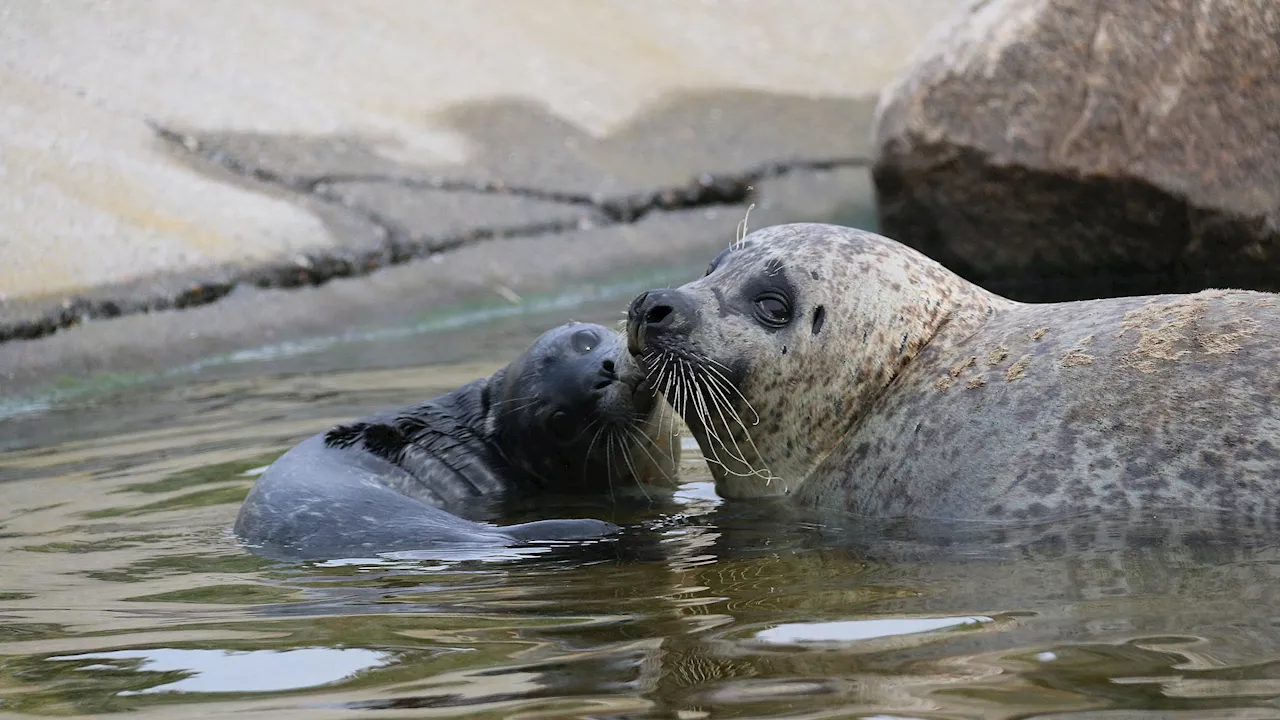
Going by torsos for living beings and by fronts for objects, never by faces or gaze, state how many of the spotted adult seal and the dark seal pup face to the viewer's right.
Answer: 1

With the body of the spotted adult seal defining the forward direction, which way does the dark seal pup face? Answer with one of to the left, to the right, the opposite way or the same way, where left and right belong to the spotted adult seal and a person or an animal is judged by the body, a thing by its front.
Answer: the opposite way

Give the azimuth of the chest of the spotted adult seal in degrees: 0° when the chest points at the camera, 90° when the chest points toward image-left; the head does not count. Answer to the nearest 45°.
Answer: approximately 90°

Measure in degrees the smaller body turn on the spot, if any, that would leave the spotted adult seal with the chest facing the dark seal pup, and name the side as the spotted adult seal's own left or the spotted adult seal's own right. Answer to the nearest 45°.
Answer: approximately 45° to the spotted adult seal's own right

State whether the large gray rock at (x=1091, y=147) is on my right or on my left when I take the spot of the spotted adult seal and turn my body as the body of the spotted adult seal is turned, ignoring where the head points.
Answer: on my right

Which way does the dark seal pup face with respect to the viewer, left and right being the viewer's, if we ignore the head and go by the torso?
facing to the right of the viewer
